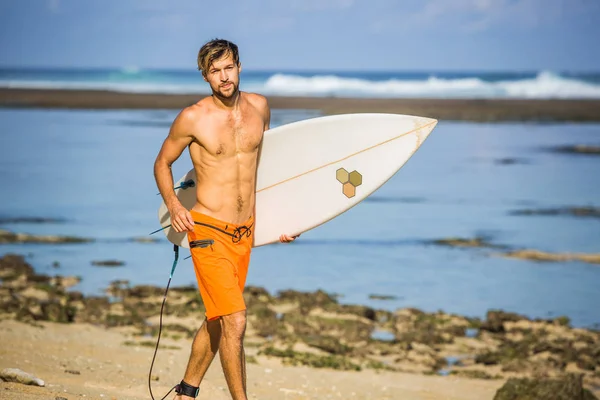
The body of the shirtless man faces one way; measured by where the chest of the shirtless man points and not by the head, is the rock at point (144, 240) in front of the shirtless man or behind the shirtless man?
behind

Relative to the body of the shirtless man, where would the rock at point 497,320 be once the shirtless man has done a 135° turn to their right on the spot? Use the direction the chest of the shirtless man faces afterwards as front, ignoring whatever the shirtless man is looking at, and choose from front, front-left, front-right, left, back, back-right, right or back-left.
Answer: back-right

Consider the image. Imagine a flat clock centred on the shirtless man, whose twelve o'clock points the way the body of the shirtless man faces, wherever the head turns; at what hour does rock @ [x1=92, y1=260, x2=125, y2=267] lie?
The rock is roughly at 7 o'clock from the shirtless man.

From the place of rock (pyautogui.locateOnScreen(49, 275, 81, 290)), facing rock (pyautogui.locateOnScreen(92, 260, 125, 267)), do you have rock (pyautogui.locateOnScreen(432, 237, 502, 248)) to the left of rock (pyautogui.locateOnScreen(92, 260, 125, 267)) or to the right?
right

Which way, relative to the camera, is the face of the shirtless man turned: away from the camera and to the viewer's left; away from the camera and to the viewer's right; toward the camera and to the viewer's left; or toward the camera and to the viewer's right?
toward the camera and to the viewer's right

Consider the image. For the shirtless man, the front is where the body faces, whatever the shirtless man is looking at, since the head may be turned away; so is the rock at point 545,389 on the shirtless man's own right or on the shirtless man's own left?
on the shirtless man's own left

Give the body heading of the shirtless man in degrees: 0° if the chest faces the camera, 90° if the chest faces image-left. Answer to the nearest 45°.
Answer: approximately 315°

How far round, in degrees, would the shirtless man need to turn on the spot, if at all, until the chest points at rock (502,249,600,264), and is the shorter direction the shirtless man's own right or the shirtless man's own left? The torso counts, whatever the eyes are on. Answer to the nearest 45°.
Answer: approximately 90° to the shirtless man's own left

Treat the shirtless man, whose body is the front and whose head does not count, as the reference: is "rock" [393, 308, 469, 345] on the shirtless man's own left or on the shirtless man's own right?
on the shirtless man's own left

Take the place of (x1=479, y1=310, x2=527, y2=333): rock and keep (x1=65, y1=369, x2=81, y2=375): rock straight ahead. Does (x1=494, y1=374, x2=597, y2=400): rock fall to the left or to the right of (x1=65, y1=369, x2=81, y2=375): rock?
left
